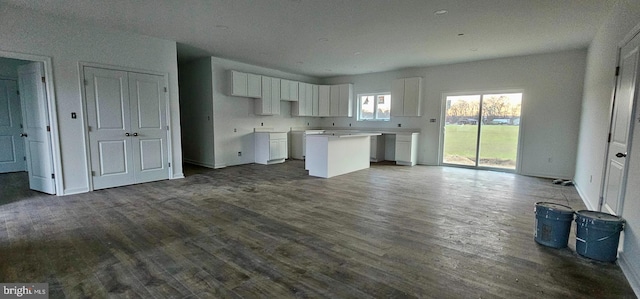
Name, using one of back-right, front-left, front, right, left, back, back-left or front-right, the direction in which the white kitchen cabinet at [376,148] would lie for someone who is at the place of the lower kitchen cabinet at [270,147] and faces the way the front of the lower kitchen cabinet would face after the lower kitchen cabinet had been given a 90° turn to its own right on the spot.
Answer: back-left

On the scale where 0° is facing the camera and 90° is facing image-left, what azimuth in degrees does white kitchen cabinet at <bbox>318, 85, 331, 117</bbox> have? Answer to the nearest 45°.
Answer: approximately 0°

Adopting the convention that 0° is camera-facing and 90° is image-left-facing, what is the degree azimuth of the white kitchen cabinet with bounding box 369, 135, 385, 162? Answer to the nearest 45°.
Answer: approximately 45°

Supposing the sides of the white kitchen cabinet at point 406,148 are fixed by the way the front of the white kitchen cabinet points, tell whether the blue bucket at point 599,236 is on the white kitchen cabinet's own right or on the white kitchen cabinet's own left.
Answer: on the white kitchen cabinet's own left

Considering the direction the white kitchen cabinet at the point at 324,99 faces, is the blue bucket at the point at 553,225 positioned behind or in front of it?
in front

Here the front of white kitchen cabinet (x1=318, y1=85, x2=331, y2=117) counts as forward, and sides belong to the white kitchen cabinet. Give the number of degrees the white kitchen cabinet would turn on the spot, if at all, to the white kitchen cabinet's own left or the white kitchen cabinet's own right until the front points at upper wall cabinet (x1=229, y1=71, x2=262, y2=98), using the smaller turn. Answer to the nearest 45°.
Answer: approximately 45° to the white kitchen cabinet's own right

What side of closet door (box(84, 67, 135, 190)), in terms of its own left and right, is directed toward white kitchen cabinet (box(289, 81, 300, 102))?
left

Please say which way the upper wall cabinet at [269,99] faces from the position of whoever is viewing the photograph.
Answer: facing the viewer and to the right of the viewer

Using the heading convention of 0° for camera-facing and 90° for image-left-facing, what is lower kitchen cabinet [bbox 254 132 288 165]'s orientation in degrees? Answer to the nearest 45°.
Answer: approximately 315°

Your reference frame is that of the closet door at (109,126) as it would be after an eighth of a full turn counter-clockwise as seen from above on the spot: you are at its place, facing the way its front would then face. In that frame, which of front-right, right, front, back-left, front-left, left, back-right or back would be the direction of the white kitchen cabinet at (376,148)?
front-left
